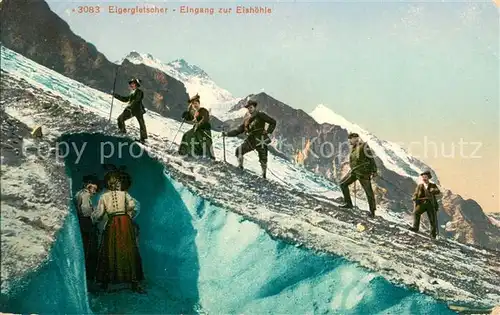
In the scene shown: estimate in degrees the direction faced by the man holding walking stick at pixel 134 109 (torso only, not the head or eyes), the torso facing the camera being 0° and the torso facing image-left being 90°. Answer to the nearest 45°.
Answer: approximately 45°

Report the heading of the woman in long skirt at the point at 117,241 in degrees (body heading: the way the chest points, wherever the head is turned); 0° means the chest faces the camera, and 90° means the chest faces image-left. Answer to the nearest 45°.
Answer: approximately 180°

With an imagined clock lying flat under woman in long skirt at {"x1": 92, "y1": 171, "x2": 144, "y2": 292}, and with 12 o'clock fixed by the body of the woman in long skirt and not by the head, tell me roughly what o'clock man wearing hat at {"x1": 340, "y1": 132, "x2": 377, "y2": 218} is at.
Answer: The man wearing hat is roughly at 3 o'clock from the woman in long skirt.

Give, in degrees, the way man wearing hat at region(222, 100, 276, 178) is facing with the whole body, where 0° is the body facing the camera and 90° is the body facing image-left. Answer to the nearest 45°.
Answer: approximately 45°

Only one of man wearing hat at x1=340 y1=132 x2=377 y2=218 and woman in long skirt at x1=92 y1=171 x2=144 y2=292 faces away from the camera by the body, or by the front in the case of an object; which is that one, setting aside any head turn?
the woman in long skirt

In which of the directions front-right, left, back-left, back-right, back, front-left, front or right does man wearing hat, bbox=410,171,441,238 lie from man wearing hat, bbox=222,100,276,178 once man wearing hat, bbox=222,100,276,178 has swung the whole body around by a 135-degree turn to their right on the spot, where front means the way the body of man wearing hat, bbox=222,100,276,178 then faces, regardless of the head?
right

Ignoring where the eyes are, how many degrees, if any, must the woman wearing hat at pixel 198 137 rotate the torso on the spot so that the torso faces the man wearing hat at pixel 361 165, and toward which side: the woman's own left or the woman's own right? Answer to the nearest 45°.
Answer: approximately 135° to the woman's own left

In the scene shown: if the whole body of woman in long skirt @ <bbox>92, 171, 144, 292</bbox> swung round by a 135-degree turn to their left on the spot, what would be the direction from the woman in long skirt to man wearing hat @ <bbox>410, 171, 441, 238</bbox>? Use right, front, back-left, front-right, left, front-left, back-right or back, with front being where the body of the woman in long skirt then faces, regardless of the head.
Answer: back-left

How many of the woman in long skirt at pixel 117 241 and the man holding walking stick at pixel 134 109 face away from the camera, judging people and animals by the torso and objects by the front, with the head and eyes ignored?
1
